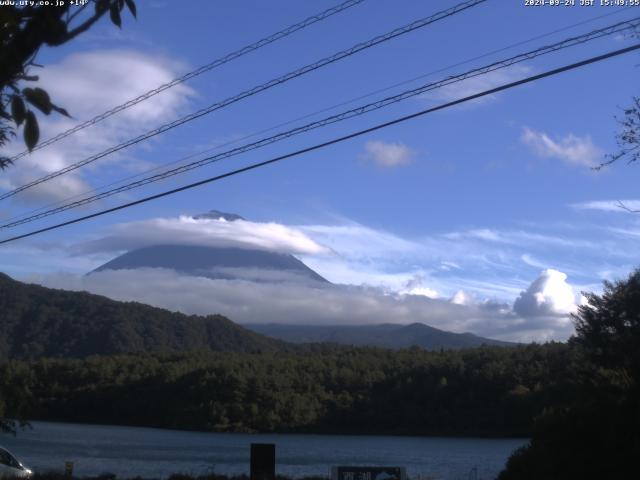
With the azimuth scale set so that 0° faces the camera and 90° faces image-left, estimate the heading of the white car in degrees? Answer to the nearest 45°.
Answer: approximately 270°

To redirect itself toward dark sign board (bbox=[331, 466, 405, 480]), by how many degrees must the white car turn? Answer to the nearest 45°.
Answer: approximately 45° to its right

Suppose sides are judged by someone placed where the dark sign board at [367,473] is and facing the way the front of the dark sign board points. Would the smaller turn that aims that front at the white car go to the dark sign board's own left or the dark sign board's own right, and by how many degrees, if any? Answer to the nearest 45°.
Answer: approximately 135° to the dark sign board's own right

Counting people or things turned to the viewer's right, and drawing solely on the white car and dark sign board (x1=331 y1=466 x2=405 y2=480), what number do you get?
1

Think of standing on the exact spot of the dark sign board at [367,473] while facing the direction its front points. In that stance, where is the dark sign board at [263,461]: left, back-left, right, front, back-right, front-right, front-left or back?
right

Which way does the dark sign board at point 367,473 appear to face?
toward the camera

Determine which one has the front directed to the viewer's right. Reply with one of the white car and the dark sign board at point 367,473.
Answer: the white car

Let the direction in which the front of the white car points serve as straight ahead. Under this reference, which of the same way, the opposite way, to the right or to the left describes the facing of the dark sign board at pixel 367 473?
to the right
